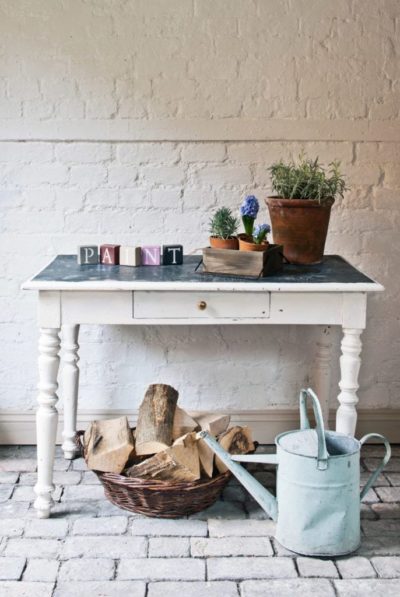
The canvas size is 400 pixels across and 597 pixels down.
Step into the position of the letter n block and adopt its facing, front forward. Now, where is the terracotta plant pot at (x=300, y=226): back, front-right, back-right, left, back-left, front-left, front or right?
left

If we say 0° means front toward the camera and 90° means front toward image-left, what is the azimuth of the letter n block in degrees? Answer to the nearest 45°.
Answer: approximately 0°

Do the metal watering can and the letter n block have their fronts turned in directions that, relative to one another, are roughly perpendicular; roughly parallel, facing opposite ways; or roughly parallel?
roughly perpendicular

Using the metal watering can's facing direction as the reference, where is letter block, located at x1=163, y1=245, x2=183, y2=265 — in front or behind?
in front

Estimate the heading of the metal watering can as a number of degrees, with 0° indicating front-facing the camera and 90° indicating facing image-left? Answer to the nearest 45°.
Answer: approximately 90°

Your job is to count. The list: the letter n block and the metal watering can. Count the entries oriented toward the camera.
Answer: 1
